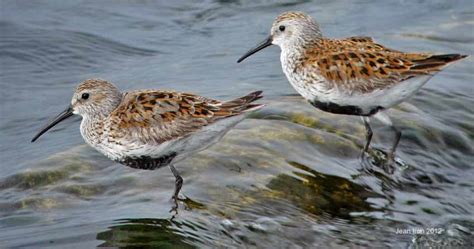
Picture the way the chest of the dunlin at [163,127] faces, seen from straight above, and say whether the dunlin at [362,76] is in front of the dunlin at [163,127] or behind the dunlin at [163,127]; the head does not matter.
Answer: behind

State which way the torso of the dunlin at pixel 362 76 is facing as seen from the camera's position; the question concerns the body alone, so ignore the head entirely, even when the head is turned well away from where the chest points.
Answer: to the viewer's left

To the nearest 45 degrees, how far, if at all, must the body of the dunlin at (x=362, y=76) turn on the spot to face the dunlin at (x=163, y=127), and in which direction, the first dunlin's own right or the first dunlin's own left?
approximately 45° to the first dunlin's own left

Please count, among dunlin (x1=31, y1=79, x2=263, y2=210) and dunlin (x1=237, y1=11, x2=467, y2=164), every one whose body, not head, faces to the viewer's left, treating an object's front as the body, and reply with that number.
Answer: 2

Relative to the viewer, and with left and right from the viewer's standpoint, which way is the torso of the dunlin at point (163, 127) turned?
facing to the left of the viewer
